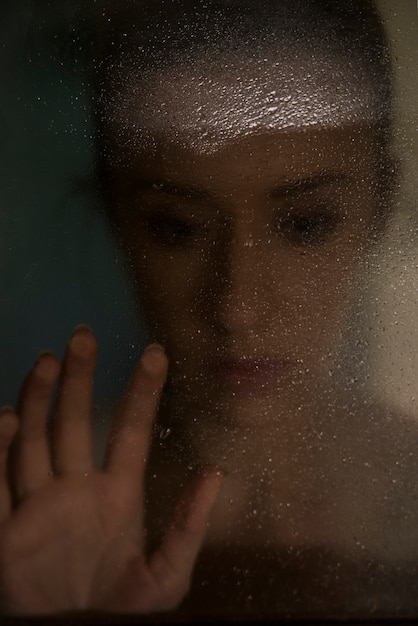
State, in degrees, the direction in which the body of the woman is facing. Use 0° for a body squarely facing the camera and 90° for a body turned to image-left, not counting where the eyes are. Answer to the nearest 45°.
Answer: approximately 0°
